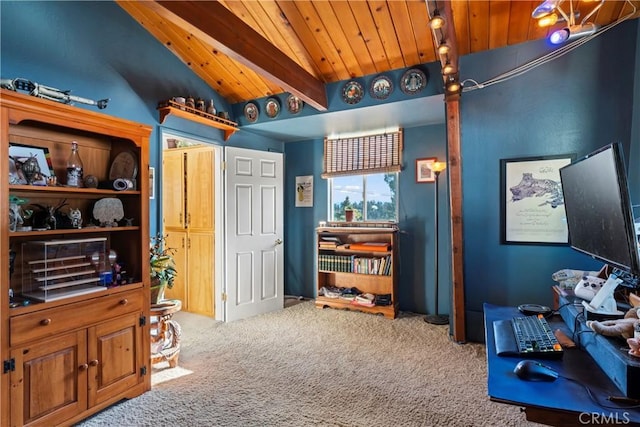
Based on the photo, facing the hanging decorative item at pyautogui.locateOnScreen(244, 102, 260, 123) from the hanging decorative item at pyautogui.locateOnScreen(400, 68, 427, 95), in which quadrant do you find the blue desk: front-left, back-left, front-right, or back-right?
back-left

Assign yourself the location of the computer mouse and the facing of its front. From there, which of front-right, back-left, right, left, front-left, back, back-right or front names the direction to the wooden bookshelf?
back-left

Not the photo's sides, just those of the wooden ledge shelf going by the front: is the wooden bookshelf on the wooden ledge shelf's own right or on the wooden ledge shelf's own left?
on the wooden ledge shelf's own left

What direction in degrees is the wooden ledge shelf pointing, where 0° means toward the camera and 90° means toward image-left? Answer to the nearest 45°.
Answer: approximately 315°

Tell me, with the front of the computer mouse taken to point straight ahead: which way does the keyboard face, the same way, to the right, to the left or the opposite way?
the opposite way

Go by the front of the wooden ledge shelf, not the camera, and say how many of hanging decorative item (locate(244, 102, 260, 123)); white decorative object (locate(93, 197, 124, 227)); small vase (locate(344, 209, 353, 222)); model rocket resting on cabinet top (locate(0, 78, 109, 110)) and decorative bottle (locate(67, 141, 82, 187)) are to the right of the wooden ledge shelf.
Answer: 3

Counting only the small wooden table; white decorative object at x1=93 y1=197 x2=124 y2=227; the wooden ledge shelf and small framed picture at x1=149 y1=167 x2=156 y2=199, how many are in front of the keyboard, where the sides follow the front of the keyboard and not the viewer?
4

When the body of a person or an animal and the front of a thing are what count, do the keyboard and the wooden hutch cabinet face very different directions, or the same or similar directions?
very different directions

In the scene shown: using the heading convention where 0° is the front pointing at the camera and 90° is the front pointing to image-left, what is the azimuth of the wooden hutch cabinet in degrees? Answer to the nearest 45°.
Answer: approximately 315°

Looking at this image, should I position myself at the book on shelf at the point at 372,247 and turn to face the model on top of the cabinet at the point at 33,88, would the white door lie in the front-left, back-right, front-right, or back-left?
front-right

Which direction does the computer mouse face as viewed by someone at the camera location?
facing to the right of the viewer

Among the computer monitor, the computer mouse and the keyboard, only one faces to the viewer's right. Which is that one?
the computer mouse

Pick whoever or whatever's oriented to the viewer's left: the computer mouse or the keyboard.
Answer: the keyboard

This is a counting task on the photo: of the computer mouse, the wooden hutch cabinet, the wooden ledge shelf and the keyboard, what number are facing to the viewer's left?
1

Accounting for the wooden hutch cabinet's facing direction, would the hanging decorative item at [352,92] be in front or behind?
in front

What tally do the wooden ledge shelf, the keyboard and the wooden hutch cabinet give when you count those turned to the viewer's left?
1

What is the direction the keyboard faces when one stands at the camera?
facing to the left of the viewer
